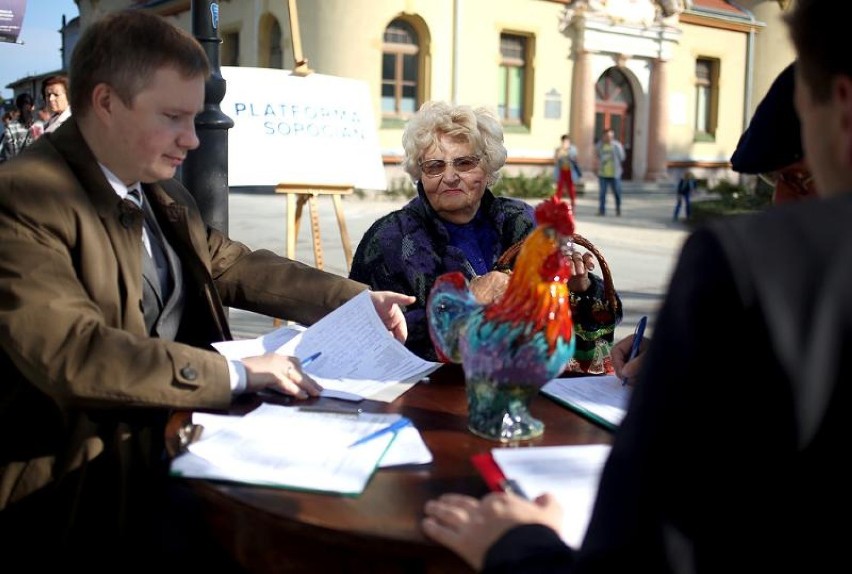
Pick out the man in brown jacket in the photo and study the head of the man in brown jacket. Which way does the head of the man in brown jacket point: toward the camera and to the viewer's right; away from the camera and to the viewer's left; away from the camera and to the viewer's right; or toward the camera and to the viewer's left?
toward the camera and to the viewer's right

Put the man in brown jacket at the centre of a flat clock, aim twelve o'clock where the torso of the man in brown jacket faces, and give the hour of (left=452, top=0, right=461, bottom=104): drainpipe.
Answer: The drainpipe is roughly at 8 o'clock from the man in brown jacket.

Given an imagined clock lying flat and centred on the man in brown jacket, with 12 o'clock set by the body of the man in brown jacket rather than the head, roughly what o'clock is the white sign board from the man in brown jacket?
The white sign board is roughly at 8 o'clock from the man in brown jacket.

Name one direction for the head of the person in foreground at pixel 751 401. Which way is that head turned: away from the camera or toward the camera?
away from the camera

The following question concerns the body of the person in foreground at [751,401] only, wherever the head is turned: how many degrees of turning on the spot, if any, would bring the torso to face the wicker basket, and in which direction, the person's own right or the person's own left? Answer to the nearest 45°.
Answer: approximately 45° to the person's own right

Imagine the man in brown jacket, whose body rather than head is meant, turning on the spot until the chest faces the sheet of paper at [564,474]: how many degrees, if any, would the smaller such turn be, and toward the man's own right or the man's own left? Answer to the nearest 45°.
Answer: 0° — they already face it

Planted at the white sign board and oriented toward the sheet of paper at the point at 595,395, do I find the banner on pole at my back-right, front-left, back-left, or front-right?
back-right

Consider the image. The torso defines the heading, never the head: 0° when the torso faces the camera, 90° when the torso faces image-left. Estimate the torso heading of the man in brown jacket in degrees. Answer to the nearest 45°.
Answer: approximately 315°

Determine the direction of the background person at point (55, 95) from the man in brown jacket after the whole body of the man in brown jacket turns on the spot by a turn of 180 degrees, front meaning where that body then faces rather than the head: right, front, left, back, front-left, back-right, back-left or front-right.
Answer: front-right

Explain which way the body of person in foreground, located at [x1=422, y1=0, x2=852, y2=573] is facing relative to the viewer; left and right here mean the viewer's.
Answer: facing away from the viewer and to the left of the viewer
